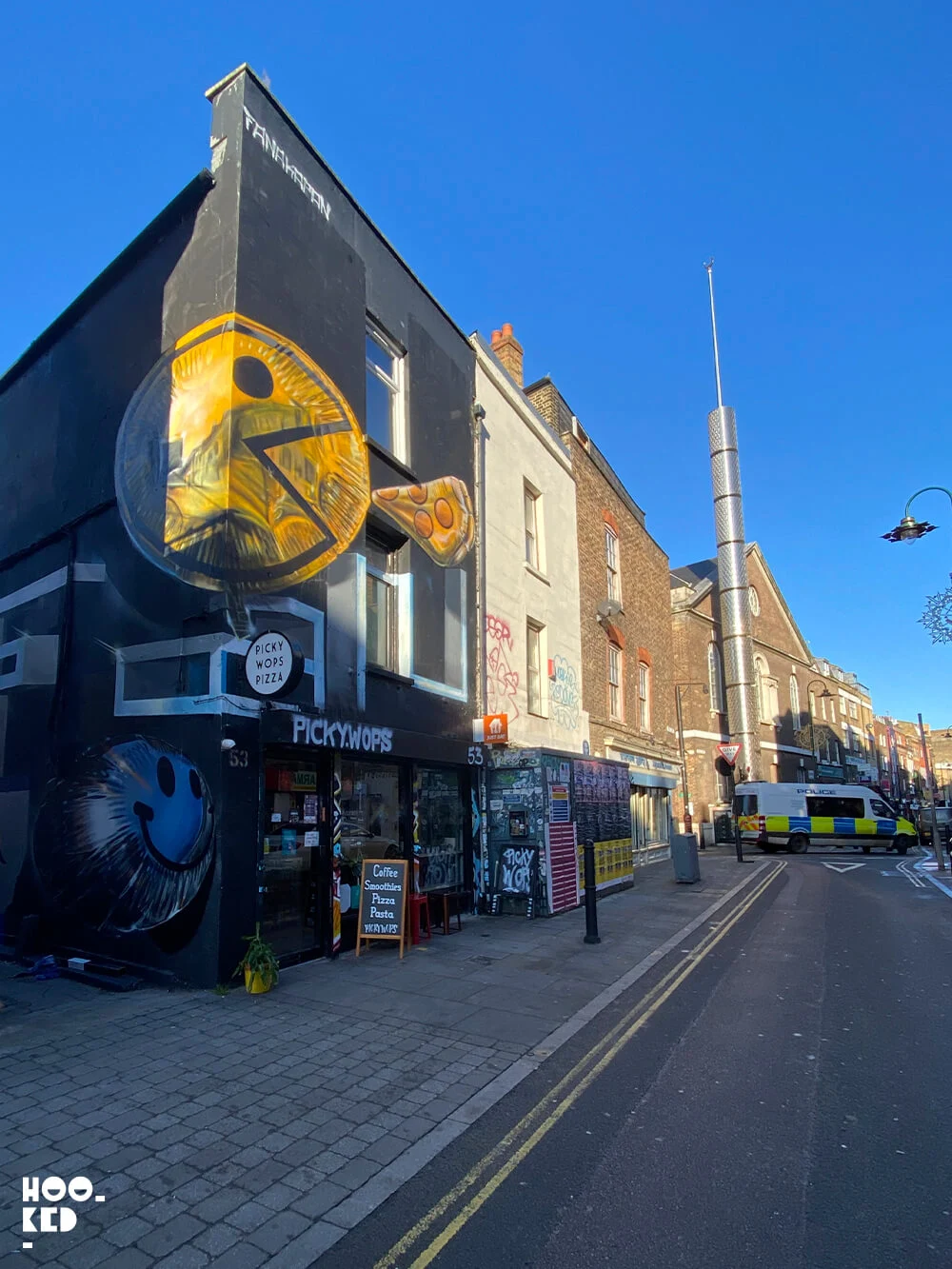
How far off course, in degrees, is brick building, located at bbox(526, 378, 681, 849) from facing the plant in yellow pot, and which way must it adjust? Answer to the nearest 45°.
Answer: approximately 45° to its right

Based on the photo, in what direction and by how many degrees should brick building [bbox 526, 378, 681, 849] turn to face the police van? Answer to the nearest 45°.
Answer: approximately 90° to its left

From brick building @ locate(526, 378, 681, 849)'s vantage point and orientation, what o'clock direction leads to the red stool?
The red stool is roughly at 2 o'clock from the brick building.

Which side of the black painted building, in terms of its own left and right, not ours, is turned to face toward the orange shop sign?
left

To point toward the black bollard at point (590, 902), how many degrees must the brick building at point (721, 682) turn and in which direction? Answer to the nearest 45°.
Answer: approximately 45° to its right

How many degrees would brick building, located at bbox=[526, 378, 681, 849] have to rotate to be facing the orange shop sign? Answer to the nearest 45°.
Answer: approximately 45° to its right

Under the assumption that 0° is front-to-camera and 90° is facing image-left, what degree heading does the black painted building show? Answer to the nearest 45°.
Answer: approximately 315°

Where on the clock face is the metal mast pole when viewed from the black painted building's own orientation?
The metal mast pole is roughly at 9 o'clock from the black painted building.

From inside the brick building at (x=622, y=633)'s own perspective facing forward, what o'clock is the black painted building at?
The black painted building is roughly at 2 o'clock from the brick building.

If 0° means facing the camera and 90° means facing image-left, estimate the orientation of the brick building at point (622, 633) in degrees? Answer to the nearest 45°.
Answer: approximately 315°
